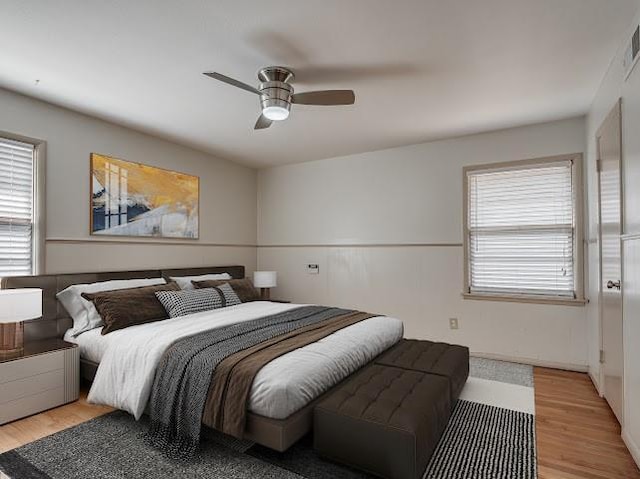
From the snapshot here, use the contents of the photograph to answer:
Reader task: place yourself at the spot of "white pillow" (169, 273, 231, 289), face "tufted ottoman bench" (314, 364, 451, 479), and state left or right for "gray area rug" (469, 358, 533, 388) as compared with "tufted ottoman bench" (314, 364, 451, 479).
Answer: left

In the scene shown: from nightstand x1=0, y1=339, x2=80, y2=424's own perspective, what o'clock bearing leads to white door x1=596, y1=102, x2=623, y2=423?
The white door is roughly at 12 o'clock from the nightstand.

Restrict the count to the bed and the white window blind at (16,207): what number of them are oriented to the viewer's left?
0

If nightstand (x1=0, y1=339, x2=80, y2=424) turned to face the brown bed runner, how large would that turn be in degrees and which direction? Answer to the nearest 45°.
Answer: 0° — it already faces it

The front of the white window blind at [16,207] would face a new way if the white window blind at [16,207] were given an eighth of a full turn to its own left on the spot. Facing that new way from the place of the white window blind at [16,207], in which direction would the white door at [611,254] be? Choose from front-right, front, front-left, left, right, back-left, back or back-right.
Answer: front-right

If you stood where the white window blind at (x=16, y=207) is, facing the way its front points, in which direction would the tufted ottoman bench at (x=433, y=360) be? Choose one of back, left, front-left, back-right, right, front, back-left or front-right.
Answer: front

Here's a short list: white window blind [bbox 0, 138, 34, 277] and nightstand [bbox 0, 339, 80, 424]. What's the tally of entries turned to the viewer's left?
0

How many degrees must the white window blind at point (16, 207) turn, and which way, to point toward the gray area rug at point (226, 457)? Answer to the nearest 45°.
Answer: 0° — it already faces it

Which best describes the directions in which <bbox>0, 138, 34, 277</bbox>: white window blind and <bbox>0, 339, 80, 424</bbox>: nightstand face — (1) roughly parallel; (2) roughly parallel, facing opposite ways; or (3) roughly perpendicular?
roughly parallel

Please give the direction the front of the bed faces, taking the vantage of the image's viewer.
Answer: facing the viewer and to the right of the viewer

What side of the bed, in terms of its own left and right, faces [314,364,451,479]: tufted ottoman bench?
front

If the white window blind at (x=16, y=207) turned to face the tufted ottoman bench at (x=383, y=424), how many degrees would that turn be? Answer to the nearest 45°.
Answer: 0° — it already faces it
